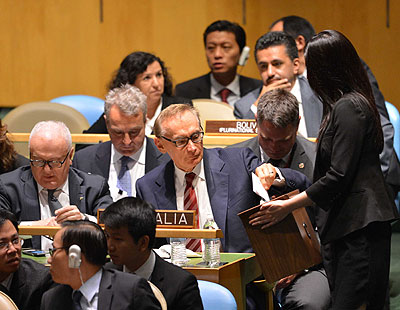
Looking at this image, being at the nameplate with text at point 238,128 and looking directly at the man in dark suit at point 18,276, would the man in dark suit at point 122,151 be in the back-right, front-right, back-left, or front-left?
front-right

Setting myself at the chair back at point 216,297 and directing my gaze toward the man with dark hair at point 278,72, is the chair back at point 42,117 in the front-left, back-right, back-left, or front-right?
front-left

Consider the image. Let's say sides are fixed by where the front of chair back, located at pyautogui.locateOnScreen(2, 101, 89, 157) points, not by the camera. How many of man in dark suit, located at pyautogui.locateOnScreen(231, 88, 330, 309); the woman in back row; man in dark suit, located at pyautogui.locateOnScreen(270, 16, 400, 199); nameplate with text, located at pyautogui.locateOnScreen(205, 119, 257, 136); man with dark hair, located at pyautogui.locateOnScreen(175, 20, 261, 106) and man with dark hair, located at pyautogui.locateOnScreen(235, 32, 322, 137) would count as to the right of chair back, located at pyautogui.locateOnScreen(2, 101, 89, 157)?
0

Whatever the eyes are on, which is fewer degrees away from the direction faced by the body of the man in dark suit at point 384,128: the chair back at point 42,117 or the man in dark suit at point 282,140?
the man in dark suit

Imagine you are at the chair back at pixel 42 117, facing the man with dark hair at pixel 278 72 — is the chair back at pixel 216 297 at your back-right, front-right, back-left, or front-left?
front-right

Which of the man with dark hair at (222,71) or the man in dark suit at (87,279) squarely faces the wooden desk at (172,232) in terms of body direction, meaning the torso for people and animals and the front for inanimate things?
the man with dark hair

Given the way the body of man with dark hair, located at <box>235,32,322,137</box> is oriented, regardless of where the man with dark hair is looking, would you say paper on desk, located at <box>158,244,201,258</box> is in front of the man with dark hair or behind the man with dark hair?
in front

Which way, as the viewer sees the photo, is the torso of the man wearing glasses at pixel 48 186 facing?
toward the camera

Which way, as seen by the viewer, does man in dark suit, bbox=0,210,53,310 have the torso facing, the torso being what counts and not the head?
toward the camera

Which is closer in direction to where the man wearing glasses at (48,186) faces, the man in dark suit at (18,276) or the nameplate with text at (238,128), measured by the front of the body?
the man in dark suit

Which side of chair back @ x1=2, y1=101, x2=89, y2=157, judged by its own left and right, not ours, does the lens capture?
front

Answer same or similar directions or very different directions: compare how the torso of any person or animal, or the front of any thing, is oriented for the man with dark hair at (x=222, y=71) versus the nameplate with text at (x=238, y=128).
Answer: same or similar directions

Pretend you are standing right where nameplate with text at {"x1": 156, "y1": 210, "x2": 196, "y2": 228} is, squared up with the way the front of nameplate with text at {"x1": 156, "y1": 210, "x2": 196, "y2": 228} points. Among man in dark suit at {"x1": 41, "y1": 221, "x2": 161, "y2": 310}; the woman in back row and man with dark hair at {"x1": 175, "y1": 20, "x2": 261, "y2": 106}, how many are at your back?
2

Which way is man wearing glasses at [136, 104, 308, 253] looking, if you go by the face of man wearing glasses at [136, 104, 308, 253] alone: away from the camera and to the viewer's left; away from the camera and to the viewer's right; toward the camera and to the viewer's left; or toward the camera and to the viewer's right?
toward the camera and to the viewer's right

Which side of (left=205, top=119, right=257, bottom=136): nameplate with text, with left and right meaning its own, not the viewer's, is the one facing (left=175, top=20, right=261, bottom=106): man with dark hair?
back

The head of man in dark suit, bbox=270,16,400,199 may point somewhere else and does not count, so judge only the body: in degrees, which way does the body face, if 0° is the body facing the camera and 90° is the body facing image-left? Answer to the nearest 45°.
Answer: approximately 45°

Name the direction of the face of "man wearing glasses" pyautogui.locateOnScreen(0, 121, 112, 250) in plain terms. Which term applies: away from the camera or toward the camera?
toward the camera

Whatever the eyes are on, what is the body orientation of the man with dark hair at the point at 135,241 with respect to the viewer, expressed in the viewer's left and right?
facing the viewer and to the left of the viewer
